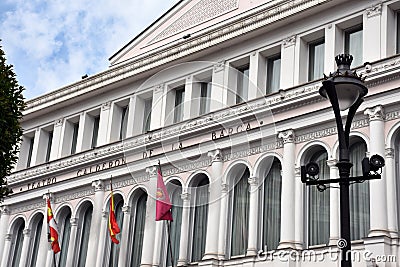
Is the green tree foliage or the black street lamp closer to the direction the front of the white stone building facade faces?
the green tree foliage

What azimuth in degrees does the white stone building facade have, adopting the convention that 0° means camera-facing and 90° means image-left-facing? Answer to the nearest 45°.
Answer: approximately 45°

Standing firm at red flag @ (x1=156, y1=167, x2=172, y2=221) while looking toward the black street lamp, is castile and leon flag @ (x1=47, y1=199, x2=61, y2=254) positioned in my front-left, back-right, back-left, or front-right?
back-right

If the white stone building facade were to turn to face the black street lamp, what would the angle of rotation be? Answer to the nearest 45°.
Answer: approximately 45° to its left
